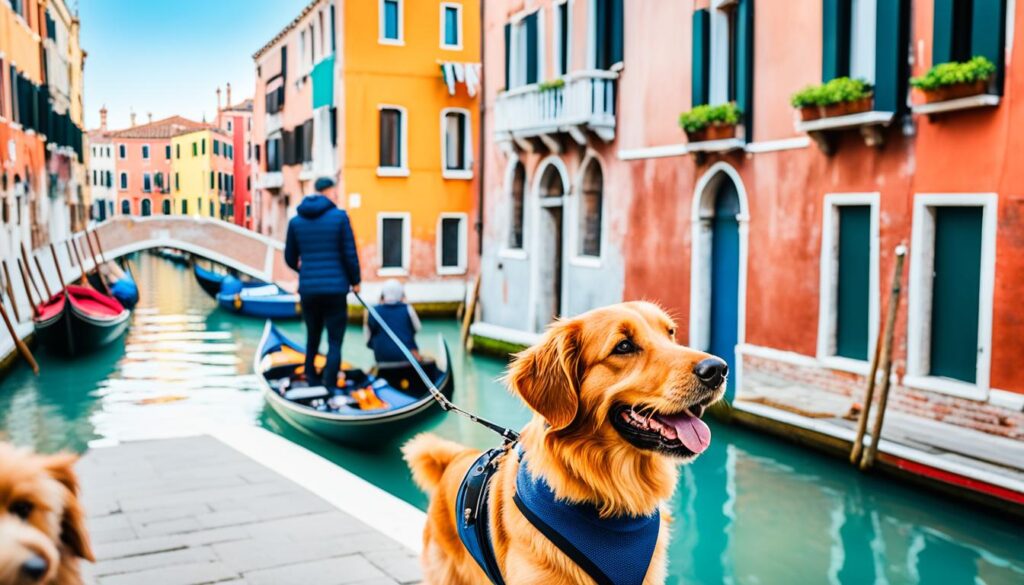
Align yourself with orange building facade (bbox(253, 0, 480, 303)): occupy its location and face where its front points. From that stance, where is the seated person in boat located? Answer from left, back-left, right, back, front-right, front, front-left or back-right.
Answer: front

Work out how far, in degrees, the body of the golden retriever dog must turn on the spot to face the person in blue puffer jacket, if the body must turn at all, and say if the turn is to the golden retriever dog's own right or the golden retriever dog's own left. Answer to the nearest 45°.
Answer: approximately 135° to the golden retriever dog's own left

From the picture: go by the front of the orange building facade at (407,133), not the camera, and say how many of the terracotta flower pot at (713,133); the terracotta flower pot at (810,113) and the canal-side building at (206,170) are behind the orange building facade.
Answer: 1

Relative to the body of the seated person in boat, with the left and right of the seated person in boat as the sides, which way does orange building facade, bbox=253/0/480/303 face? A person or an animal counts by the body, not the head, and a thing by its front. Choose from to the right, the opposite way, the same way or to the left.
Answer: the opposite way

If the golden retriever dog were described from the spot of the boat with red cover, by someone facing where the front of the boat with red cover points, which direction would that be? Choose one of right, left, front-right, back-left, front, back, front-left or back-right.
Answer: front

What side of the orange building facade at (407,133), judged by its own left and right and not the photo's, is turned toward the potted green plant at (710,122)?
front

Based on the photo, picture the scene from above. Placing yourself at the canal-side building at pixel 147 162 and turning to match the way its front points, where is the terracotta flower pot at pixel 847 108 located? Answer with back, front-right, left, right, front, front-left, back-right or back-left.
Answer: front

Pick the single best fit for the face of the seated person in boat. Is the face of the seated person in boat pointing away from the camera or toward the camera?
away from the camera

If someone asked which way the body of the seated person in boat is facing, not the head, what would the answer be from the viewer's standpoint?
away from the camera

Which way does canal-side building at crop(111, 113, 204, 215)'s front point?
toward the camera

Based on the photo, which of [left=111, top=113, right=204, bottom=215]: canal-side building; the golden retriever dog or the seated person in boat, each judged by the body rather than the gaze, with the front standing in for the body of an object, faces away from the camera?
the seated person in boat

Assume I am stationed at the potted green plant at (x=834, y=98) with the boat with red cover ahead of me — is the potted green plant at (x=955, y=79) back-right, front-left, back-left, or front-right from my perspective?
back-left

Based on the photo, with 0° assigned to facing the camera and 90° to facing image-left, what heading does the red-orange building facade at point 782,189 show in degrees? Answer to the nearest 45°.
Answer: approximately 45°

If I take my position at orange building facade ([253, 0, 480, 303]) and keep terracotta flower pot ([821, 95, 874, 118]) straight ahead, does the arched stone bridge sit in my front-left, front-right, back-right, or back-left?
back-right

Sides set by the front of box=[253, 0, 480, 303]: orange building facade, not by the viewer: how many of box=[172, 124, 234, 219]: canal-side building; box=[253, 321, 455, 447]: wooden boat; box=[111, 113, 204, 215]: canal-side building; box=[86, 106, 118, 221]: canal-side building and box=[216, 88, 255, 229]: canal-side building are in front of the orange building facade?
1

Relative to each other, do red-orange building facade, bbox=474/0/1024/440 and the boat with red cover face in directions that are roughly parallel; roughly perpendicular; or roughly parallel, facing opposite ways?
roughly perpendicular

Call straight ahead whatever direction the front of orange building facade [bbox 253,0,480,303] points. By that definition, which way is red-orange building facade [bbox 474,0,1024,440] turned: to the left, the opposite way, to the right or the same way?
to the right
